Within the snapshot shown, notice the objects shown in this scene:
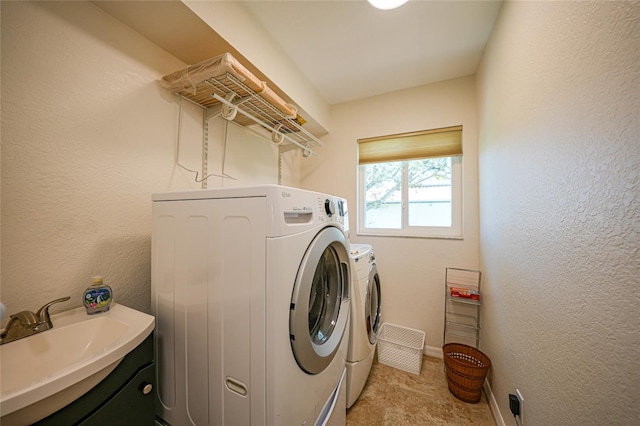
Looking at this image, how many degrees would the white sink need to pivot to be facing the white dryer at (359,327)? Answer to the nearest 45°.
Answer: approximately 45° to its left

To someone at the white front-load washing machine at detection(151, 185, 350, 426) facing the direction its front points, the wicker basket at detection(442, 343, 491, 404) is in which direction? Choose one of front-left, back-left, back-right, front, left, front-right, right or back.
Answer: front-left

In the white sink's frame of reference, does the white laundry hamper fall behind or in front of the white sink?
in front

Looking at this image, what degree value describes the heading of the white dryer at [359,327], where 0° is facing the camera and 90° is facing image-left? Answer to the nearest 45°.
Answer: approximately 270°

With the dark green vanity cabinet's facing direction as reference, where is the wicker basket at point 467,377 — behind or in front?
in front

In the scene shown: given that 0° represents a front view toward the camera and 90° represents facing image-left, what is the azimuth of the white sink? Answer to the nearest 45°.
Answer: approximately 315°

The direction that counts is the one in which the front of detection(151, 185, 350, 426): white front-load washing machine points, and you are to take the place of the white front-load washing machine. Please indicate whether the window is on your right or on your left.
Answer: on your left

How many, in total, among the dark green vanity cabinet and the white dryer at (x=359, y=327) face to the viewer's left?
0

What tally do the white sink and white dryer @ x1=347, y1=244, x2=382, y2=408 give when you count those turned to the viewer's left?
0
